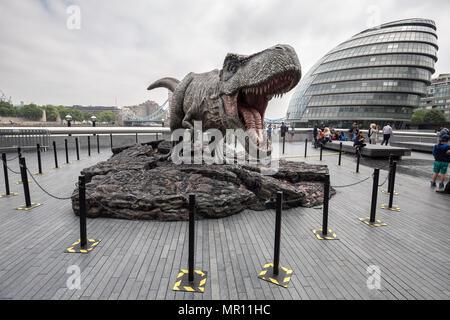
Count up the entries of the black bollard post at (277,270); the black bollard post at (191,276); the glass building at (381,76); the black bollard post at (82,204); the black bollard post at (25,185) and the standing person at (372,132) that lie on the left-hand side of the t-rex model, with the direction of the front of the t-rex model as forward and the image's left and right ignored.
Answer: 2

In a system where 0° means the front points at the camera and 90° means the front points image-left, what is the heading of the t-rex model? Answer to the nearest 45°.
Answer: approximately 315°

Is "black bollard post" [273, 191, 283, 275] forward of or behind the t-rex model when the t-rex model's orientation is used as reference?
forward

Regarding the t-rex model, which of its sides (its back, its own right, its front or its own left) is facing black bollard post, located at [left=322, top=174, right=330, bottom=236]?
front

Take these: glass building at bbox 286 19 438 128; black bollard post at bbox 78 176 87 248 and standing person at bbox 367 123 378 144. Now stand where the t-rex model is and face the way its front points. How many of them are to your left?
2

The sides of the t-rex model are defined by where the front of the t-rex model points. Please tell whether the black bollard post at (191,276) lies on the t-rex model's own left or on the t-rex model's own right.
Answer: on the t-rex model's own right

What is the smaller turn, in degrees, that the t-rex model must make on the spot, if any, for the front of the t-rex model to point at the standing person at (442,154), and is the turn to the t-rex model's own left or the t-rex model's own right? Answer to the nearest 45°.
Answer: approximately 45° to the t-rex model's own left

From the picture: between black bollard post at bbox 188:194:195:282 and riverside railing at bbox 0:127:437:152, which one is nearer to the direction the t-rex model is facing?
the black bollard post

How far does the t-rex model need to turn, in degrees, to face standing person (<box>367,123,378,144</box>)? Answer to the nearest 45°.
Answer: approximately 90° to its left

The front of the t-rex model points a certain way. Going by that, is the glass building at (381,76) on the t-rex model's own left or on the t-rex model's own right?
on the t-rex model's own left

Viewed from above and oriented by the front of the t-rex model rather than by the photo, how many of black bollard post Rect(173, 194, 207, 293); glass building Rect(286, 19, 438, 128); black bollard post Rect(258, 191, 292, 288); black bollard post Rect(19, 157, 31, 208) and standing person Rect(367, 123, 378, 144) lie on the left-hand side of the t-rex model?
2

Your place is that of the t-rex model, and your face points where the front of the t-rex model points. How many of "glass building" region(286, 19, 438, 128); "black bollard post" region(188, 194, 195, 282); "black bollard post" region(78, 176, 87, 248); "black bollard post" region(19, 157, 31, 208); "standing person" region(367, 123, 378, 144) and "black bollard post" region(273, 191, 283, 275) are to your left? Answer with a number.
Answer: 2

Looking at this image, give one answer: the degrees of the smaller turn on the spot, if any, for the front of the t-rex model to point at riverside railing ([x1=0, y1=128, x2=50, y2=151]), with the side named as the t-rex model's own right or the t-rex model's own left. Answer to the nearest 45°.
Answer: approximately 180°

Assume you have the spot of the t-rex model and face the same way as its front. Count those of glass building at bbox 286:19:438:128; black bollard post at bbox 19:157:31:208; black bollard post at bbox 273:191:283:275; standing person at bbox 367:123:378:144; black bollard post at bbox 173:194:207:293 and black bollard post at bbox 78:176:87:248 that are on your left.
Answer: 2

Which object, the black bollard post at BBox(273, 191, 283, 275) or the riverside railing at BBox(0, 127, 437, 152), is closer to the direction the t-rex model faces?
the black bollard post

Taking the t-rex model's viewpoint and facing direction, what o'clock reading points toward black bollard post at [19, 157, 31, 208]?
The black bollard post is roughly at 4 o'clock from the t-rex model.
